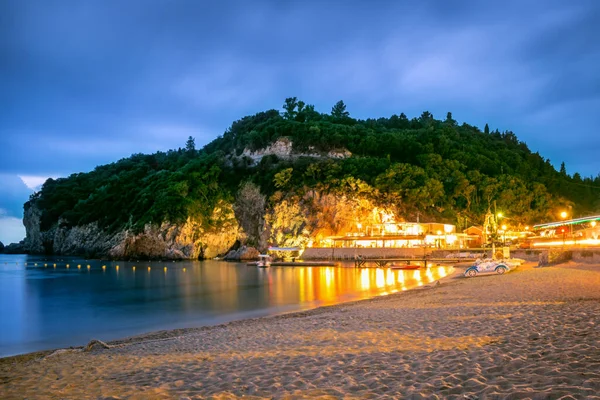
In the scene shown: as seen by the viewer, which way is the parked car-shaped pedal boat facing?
to the viewer's left

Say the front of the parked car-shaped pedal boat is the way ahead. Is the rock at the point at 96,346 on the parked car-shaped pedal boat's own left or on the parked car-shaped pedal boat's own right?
on the parked car-shaped pedal boat's own left
